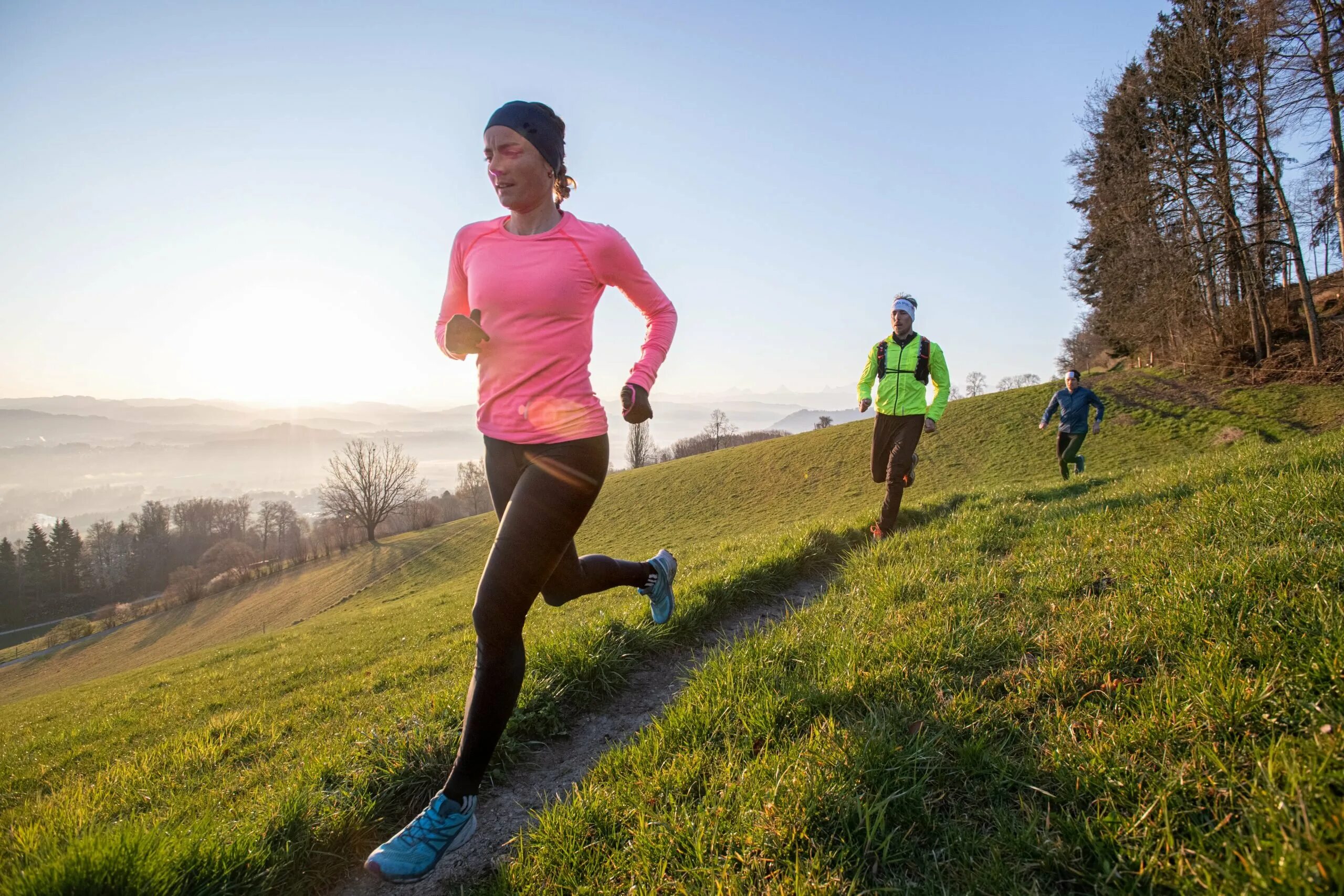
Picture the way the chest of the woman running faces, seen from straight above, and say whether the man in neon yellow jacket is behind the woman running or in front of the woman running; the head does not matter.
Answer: behind

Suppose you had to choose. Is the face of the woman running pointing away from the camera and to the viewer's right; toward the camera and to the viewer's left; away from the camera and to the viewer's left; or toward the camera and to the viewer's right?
toward the camera and to the viewer's left

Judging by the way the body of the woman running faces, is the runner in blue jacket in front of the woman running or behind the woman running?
behind

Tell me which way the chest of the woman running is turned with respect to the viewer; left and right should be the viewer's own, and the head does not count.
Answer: facing the viewer and to the left of the viewer
